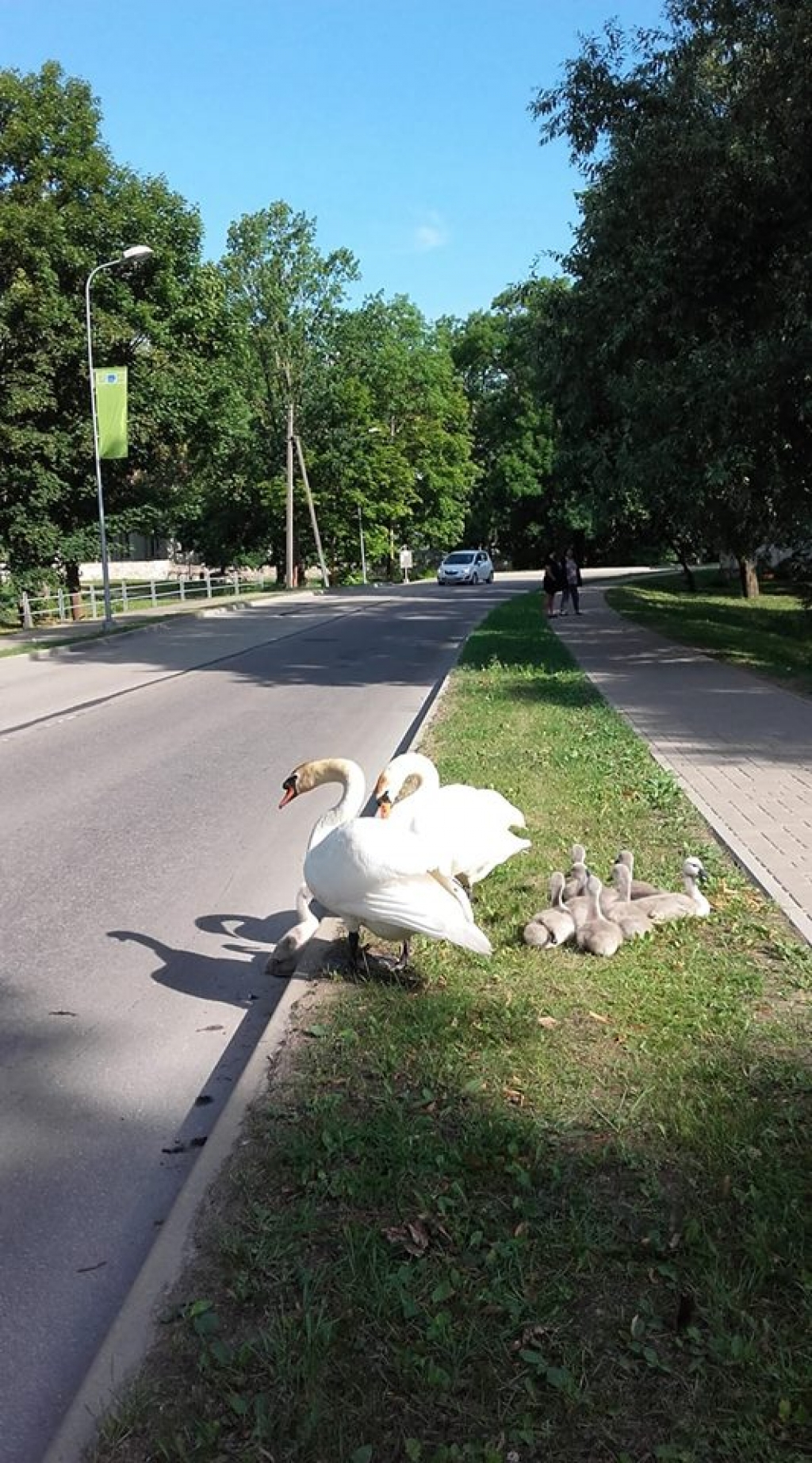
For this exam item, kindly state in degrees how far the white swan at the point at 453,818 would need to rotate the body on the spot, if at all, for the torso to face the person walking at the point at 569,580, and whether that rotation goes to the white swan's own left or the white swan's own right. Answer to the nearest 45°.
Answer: approximately 90° to the white swan's own right

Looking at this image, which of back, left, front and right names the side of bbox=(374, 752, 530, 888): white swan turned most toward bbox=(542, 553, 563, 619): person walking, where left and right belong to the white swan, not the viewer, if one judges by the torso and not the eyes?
right

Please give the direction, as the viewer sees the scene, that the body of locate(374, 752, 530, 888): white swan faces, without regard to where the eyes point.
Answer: to the viewer's left

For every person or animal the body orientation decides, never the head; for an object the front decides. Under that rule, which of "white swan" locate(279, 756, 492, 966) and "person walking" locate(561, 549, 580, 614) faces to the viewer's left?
the white swan

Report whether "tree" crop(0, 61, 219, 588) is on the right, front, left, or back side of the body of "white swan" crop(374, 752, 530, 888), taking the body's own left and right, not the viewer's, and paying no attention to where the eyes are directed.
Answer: right

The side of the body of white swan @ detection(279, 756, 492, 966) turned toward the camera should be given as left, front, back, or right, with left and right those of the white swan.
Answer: left
